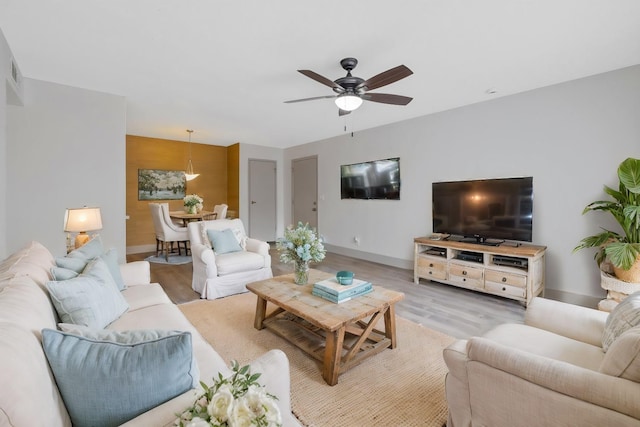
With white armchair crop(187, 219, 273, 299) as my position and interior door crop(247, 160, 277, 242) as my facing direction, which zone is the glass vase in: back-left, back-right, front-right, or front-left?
back-right

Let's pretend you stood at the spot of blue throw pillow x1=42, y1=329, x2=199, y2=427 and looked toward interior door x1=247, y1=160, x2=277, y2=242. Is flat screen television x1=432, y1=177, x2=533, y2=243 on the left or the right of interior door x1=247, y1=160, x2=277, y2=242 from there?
right

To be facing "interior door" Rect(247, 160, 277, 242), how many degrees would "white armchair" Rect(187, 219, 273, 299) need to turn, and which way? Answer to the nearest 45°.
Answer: approximately 135° to its left

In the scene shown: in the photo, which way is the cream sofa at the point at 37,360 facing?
to the viewer's right

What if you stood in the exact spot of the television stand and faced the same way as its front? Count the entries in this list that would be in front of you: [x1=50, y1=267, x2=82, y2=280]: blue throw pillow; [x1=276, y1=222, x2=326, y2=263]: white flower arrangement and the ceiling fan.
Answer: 3

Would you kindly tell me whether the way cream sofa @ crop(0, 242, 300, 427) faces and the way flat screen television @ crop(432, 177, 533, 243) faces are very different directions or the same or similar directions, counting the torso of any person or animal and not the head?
very different directions

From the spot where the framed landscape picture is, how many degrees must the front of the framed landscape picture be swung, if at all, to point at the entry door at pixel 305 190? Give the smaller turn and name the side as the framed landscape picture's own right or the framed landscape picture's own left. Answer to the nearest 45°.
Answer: approximately 90° to the framed landscape picture's own left

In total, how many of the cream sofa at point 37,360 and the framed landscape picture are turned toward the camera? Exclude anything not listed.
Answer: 1

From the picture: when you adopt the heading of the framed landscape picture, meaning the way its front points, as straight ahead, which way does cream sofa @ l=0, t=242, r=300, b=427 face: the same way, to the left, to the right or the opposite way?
to the left

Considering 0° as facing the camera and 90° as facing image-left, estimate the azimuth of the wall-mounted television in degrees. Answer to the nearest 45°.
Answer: approximately 45°

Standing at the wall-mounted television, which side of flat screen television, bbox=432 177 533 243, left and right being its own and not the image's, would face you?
right
